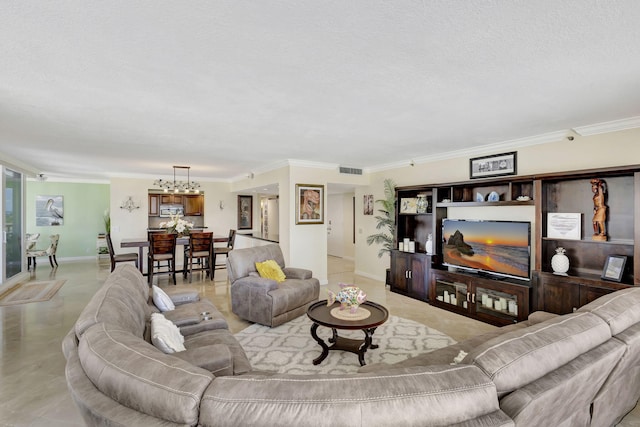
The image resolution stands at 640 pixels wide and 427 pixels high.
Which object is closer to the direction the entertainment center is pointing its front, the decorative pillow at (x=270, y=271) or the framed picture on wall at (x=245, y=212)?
the decorative pillow

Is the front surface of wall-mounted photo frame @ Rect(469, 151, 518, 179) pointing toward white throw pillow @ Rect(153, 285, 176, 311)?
yes

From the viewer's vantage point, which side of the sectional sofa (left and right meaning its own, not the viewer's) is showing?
back

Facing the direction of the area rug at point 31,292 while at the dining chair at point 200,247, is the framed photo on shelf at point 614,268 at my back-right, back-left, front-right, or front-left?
back-left

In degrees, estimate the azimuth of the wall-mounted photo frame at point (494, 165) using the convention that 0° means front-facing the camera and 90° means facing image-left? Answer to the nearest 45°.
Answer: approximately 45°

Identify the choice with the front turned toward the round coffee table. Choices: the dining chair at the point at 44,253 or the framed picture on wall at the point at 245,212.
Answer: the framed picture on wall

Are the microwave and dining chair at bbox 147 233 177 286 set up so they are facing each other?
yes

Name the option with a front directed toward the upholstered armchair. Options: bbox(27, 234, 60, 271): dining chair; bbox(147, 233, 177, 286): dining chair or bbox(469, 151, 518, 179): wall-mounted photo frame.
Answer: the wall-mounted photo frame

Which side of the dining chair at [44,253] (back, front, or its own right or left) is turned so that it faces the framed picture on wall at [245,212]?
back

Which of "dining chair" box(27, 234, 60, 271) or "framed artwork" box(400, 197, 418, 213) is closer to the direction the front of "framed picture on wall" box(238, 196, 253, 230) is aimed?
the framed artwork

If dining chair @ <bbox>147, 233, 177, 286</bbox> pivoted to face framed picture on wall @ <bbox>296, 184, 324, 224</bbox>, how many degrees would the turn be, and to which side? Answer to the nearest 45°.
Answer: approximately 135° to its right

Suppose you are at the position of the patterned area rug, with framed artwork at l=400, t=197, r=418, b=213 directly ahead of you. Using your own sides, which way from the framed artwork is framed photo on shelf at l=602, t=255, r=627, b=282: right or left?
right

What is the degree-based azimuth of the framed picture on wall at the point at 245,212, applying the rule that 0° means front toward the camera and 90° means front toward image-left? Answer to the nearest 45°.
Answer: approximately 0°
